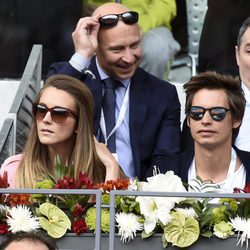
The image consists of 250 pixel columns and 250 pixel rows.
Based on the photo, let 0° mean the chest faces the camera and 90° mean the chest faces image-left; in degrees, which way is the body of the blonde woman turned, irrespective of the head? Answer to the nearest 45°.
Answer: approximately 45°

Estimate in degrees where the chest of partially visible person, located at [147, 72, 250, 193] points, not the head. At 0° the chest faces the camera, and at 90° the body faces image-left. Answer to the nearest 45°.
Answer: approximately 0°

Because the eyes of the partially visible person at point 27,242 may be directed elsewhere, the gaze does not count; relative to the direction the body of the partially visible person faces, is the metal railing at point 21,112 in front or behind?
behind

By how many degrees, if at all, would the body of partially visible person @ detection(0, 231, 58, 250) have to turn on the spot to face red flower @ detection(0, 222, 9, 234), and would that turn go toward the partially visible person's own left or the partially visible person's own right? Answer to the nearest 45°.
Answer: approximately 180°

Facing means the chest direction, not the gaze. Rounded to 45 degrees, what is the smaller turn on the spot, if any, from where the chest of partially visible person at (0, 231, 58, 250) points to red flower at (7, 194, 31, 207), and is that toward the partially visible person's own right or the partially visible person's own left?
approximately 180°
